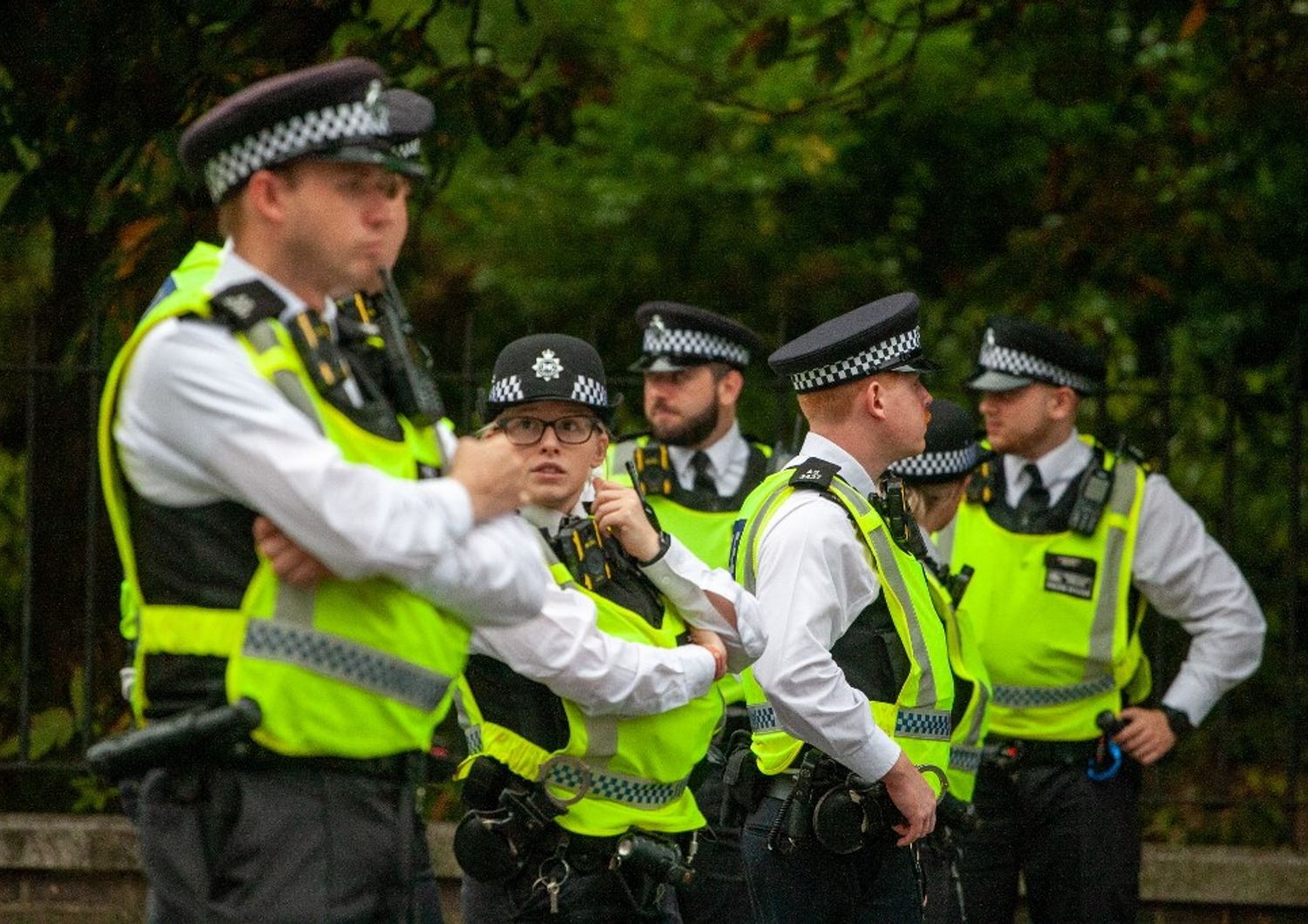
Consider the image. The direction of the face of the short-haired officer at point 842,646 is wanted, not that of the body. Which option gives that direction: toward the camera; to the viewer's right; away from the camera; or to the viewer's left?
to the viewer's right

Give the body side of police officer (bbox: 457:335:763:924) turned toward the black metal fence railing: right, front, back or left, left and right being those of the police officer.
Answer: back

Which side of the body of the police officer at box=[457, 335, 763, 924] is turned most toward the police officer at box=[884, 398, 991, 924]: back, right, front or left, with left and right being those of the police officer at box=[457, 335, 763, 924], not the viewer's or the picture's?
left

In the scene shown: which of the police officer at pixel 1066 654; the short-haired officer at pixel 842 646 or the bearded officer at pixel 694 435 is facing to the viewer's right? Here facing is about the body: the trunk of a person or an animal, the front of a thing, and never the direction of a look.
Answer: the short-haired officer

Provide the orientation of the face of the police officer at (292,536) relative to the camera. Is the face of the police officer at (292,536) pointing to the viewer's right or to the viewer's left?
to the viewer's right

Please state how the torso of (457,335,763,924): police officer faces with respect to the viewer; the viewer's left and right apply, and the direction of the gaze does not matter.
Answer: facing the viewer and to the right of the viewer

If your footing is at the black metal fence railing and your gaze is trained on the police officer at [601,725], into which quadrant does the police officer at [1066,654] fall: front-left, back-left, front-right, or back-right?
front-left

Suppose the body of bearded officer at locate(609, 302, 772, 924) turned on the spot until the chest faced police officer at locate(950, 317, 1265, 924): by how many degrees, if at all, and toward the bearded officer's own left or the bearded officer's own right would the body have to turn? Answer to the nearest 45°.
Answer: approximately 90° to the bearded officer's own left

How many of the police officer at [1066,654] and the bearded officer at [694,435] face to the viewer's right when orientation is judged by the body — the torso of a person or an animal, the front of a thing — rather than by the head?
0

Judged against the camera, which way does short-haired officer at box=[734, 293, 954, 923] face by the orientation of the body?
to the viewer's right

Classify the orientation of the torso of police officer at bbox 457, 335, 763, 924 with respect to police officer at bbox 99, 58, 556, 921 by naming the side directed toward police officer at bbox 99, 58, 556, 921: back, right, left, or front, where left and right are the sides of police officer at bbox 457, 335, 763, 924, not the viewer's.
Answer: right

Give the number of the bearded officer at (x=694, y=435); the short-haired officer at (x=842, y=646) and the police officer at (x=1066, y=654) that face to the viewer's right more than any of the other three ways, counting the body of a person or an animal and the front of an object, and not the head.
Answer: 1

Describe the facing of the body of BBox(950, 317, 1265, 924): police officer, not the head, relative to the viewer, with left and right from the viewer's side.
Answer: facing the viewer and to the left of the viewer

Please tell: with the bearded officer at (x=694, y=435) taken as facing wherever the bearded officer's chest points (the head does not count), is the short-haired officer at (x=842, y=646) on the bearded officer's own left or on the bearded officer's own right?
on the bearded officer's own left
